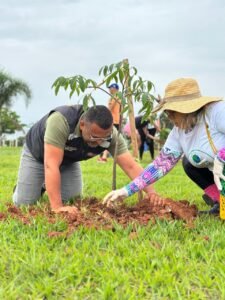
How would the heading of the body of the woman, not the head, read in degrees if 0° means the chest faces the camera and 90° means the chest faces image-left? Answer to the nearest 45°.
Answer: approximately 45°

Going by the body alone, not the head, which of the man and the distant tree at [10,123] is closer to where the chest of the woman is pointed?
the man

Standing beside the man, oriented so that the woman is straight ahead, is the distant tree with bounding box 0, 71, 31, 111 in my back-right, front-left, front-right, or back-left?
back-left

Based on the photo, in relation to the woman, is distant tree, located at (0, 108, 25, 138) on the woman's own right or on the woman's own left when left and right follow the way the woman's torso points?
on the woman's own right

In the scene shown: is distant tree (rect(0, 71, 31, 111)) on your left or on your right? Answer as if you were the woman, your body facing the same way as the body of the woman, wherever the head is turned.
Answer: on your right

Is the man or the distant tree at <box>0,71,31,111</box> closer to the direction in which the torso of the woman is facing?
the man
